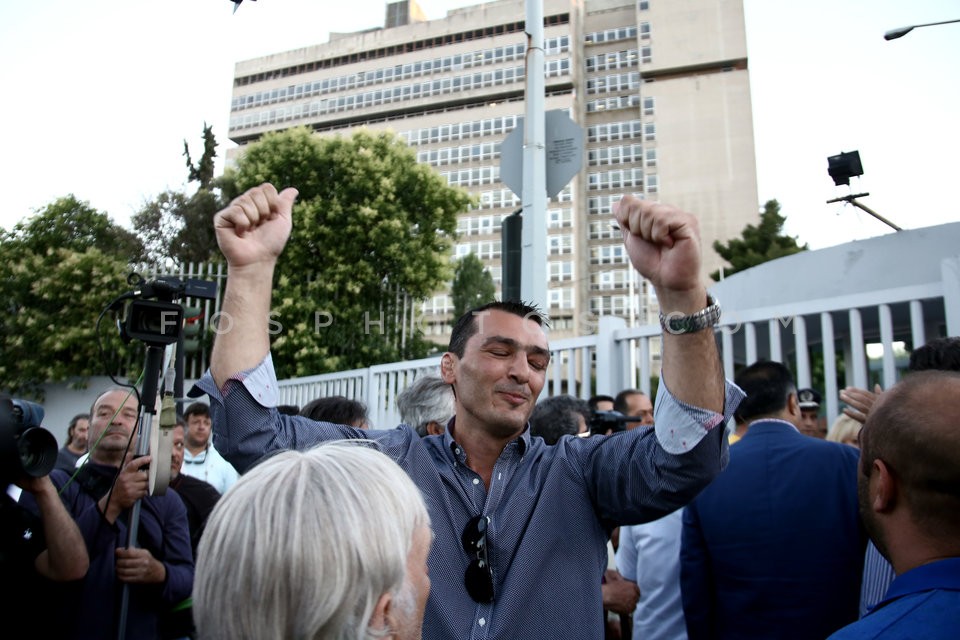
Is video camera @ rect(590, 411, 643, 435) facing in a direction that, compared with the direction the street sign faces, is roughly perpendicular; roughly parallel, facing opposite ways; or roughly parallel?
roughly perpendicular

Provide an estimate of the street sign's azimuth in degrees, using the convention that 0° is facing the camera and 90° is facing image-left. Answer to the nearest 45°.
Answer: approximately 180°

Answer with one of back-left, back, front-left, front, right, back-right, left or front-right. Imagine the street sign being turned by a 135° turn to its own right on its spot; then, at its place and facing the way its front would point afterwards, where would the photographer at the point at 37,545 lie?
right

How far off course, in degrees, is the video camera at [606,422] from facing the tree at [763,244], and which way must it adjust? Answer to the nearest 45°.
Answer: approximately 90° to its left

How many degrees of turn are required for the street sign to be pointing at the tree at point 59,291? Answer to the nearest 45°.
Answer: approximately 45° to its left

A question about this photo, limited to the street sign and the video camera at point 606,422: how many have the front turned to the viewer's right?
1

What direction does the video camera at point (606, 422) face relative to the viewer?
to the viewer's right

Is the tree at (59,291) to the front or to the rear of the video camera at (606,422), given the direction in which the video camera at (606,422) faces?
to the rear
